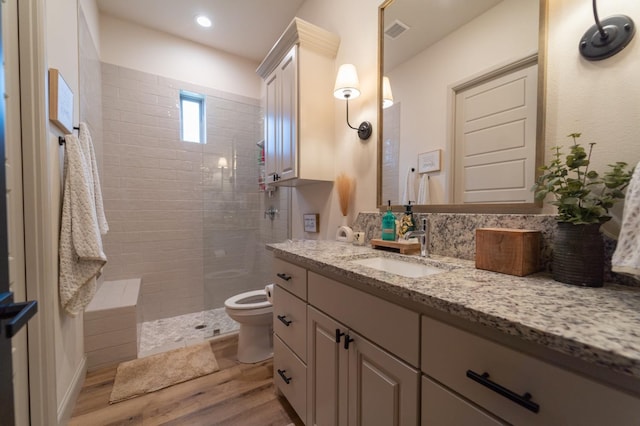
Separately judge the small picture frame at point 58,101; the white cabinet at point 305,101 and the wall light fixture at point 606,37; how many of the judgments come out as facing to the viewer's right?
1

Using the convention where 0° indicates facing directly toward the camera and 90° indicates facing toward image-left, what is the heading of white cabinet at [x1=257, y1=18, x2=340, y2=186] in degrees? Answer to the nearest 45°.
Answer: approximately 45°

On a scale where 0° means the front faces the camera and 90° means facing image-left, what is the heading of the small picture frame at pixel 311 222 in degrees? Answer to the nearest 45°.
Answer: approximately 45°

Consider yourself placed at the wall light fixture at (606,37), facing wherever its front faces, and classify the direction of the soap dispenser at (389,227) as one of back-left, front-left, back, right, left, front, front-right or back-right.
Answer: front-right

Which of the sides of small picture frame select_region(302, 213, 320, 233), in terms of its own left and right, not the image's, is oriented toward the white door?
front

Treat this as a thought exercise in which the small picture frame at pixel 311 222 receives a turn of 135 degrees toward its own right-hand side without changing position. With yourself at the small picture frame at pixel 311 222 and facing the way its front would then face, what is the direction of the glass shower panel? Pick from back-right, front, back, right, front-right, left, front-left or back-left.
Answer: front-left

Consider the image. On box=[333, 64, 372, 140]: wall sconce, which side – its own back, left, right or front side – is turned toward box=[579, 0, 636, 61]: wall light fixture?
left

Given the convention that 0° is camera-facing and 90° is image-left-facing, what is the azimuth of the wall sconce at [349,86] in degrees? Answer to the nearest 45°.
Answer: approximately 45°

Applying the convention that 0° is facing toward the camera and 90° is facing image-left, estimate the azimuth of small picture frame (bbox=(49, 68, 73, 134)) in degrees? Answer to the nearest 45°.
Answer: approximately 270°
